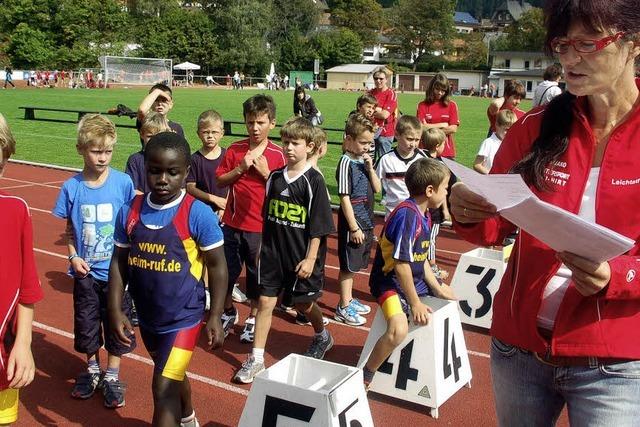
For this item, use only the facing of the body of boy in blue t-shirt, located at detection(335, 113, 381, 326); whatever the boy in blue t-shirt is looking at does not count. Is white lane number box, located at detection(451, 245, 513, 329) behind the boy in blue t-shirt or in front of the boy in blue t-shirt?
in front

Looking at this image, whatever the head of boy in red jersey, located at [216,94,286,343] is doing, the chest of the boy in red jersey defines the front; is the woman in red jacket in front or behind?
in front

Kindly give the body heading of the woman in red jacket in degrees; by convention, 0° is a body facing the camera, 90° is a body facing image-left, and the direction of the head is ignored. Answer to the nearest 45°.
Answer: approximately 45°

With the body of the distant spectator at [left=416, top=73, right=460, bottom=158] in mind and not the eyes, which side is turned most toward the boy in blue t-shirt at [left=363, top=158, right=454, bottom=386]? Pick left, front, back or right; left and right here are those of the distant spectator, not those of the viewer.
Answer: front

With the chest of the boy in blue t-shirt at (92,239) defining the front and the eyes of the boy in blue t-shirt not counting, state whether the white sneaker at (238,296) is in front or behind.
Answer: behind

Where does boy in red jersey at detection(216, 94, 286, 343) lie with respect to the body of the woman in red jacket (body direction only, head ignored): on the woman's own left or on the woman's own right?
on the woman's own right

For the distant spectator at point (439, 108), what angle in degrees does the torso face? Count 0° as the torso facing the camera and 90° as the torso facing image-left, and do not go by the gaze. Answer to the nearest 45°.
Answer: approximately 0°

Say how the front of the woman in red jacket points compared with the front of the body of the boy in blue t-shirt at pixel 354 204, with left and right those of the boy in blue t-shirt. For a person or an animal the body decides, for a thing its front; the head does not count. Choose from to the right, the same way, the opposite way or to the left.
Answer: to the right

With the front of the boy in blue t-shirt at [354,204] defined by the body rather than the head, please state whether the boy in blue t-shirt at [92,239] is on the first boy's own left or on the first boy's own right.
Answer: on the first boy's own right

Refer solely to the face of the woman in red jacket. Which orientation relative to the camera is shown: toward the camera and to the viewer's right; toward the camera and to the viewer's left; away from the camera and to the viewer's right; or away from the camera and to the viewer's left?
toward the camera and to the viewer's left

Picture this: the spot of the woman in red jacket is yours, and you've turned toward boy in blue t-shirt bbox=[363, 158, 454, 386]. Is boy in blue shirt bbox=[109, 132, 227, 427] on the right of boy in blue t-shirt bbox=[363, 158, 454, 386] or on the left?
left

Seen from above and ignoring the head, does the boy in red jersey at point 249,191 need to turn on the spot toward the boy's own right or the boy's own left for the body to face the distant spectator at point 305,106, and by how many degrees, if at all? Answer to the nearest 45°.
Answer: approximately 180°

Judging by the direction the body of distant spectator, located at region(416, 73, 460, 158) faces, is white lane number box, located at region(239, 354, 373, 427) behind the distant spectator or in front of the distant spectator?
in front

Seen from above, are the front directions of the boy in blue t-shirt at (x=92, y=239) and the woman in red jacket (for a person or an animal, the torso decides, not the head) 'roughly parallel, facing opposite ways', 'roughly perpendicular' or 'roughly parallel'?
roughly perpendicular
